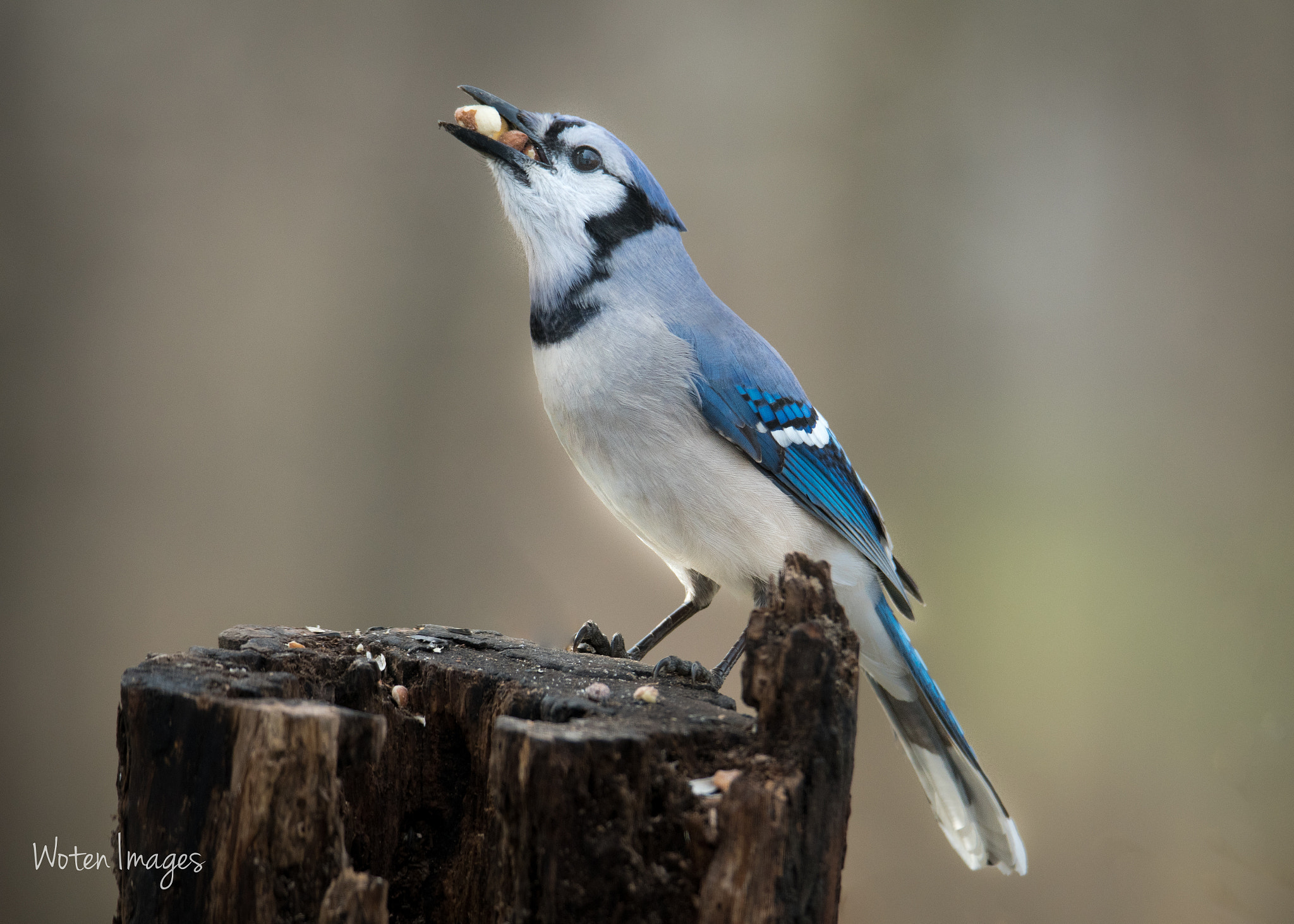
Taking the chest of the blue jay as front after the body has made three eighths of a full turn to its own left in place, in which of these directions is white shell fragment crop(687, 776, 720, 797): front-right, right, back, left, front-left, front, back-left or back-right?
front-right

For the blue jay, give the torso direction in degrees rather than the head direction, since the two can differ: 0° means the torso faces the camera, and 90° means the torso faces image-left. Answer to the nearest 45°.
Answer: approximately 90°

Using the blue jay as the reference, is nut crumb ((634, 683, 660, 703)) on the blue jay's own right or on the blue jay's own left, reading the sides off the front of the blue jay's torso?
on the blue jay's own left
